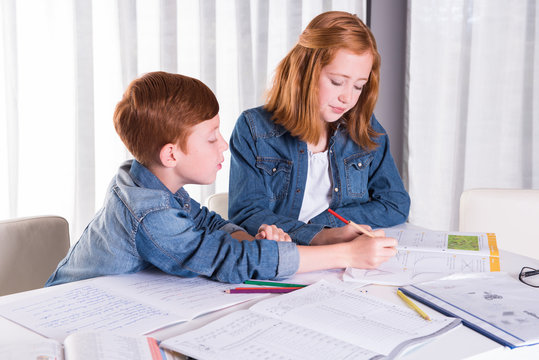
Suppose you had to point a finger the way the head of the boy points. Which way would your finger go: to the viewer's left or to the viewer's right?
to the viewer's right

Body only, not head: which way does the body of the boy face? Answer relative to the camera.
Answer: to the viewer's right
